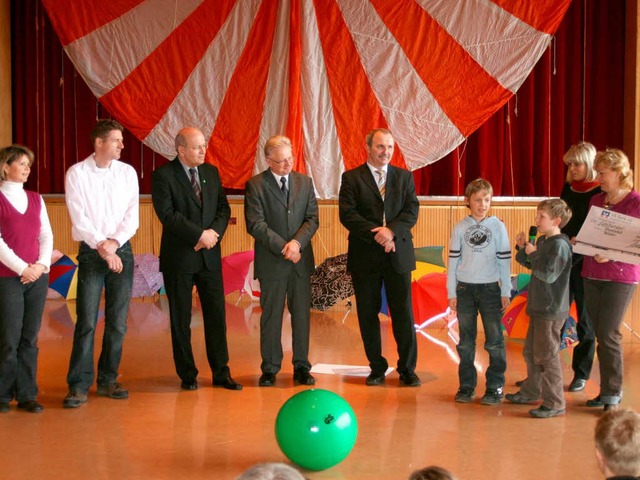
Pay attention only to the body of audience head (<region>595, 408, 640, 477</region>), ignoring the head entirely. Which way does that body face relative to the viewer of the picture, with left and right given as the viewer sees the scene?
facing away from the viewer

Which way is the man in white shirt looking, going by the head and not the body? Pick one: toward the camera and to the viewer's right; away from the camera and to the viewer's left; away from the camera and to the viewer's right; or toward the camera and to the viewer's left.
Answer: toward the camera and to the viewer's right

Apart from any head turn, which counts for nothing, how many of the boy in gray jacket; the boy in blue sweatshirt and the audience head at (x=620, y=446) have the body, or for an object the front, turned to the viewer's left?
1

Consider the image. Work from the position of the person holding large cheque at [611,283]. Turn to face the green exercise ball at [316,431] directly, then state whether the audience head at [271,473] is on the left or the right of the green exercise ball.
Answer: left

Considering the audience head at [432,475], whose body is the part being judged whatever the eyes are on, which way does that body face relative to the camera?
away from the camera

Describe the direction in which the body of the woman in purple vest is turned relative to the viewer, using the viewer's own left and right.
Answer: facing the viewer and to the right of the viewer

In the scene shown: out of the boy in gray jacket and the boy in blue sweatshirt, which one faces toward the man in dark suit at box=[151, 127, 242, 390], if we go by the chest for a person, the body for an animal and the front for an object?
the boy in gray jacket

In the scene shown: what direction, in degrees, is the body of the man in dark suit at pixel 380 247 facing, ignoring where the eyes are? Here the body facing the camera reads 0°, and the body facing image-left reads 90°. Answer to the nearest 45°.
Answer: approximately 0°

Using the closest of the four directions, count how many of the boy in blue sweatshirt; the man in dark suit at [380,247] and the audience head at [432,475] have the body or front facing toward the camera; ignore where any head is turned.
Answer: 2

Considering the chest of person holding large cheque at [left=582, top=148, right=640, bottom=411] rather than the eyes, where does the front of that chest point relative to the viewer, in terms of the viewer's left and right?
facing the viewer and to the left of the viewer

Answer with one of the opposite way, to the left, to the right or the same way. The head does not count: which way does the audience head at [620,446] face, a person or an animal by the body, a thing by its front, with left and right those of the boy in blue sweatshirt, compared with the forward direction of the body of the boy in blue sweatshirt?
the opposite way

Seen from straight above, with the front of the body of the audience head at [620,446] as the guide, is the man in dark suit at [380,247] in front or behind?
in front

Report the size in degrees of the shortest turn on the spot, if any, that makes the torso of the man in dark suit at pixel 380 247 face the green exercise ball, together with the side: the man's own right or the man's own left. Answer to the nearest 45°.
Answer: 0° — they already face it

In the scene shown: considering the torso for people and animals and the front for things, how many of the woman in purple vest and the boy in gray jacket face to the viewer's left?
1

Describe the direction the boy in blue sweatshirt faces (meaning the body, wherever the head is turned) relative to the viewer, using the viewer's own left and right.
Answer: facing the viewer

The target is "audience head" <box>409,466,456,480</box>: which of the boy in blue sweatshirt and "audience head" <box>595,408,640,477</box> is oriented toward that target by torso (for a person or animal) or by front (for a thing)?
the boy in blue sweatshirt
